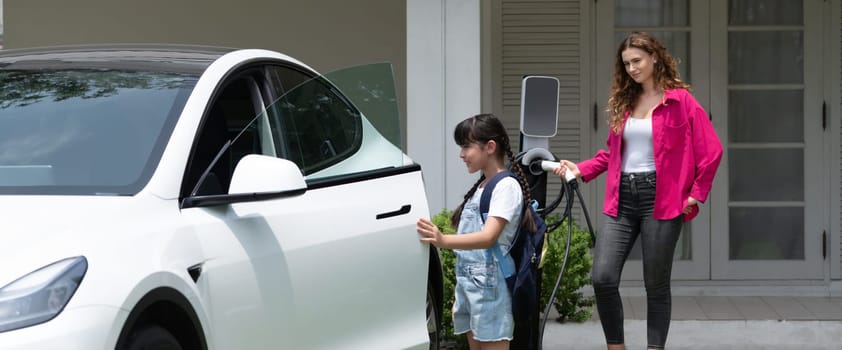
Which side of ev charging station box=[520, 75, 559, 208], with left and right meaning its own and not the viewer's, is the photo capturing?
front

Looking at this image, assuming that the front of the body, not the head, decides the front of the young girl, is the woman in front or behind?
behind

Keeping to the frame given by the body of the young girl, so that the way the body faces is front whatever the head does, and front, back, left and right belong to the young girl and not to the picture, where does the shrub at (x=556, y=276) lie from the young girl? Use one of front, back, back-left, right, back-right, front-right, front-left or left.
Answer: right

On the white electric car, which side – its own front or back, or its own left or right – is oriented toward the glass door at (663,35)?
back

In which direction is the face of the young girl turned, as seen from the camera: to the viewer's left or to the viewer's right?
to the viewer's left

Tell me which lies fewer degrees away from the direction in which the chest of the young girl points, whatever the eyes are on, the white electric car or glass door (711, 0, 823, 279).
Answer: the white electric car

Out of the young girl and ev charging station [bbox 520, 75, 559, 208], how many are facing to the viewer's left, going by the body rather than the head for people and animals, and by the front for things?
1

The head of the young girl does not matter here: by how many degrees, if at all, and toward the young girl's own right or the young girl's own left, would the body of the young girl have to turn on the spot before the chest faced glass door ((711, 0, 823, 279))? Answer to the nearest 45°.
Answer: approximately 135° to the young girl's own right

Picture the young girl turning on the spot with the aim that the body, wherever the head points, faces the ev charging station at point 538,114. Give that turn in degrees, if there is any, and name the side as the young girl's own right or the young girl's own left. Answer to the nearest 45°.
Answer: approximately 90° to the young girl's own right

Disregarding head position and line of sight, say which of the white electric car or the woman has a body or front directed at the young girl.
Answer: the woman

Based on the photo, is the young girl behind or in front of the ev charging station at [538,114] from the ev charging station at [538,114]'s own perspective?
in front

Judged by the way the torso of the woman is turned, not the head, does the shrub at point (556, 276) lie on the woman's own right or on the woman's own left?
on the woman's own right

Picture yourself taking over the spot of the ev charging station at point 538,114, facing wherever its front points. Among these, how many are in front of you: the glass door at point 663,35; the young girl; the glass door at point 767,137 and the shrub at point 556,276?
1

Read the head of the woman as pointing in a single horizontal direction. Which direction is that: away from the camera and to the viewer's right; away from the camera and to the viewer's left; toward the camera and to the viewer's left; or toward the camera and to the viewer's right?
toward the camera and to the viewer's left

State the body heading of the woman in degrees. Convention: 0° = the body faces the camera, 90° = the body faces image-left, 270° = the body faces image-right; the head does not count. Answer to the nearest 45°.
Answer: approximately 45°

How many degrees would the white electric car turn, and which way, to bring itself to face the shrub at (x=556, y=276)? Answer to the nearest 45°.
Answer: approximately 180°
